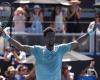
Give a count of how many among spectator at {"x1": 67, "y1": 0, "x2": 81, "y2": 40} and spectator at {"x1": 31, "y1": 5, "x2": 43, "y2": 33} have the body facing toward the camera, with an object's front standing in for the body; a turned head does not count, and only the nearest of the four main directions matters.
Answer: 2

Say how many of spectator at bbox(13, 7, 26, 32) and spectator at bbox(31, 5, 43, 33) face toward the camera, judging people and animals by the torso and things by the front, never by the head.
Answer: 2

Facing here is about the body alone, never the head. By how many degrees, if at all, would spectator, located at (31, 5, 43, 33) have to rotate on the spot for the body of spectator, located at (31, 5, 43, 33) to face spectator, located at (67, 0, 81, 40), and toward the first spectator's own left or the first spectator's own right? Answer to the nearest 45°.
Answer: approximately 90° to the first spectator's own left

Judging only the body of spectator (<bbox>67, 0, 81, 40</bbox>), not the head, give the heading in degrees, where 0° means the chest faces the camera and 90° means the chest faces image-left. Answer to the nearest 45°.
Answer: approximately 0°

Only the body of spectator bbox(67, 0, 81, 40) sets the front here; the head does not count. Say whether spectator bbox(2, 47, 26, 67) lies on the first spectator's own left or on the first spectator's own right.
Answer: on the first spectator's own right
